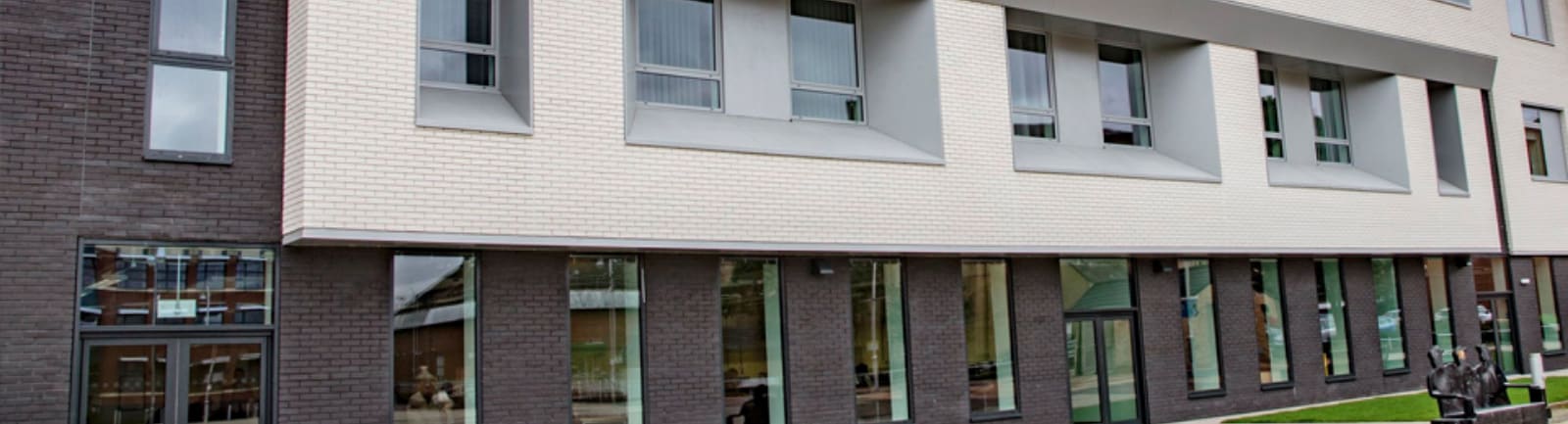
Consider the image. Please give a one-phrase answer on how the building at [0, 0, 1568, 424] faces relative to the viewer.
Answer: facing the viewer and to the right of the viewer

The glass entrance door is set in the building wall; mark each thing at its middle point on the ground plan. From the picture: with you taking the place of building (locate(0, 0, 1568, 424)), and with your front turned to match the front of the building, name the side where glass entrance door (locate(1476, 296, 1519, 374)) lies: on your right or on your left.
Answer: on your left
